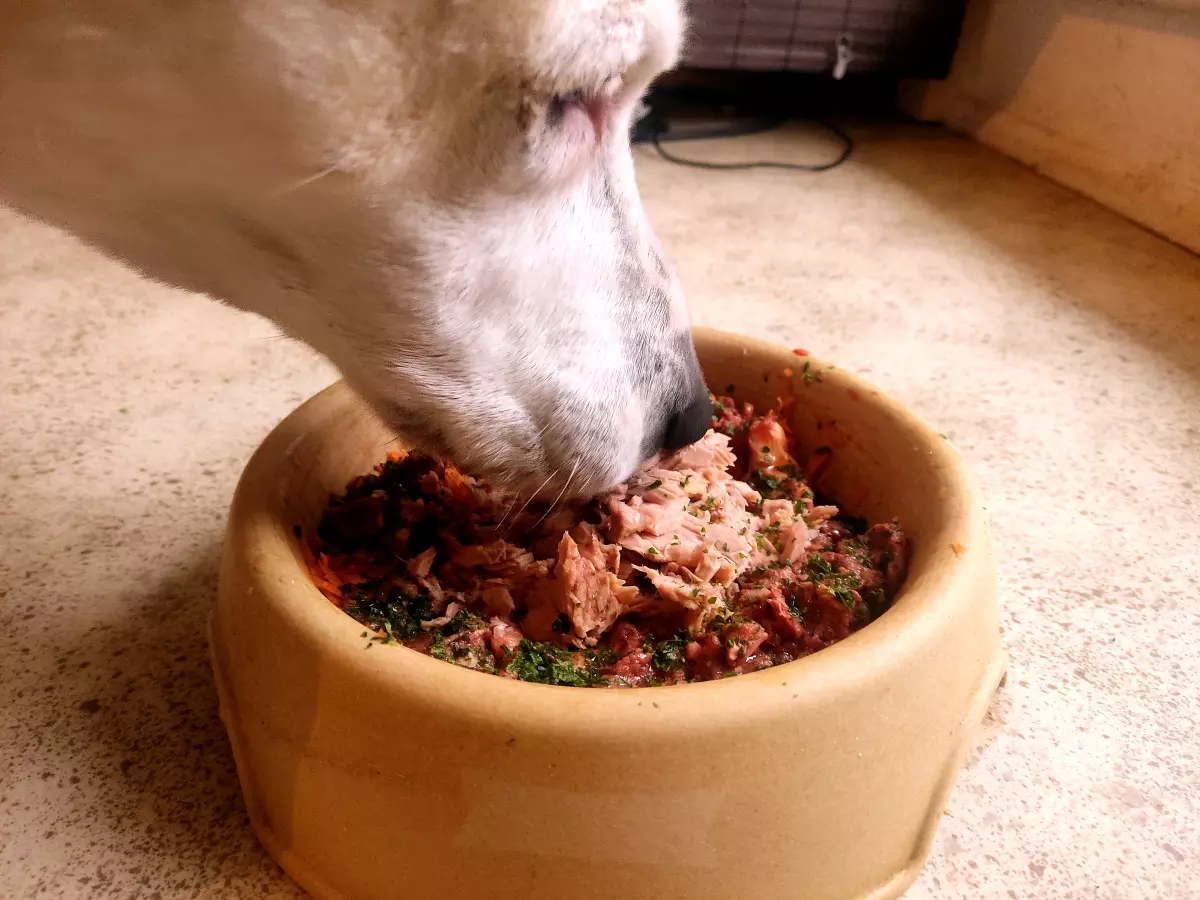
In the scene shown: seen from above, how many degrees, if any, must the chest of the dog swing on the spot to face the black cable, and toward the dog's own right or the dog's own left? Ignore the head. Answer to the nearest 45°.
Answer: approximately 45° to the dog's own left

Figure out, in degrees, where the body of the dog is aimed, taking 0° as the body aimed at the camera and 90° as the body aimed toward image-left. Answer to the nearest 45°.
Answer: approximately 270°

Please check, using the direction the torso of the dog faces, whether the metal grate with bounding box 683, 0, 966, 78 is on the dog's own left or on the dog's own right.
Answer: on the dog's own left
